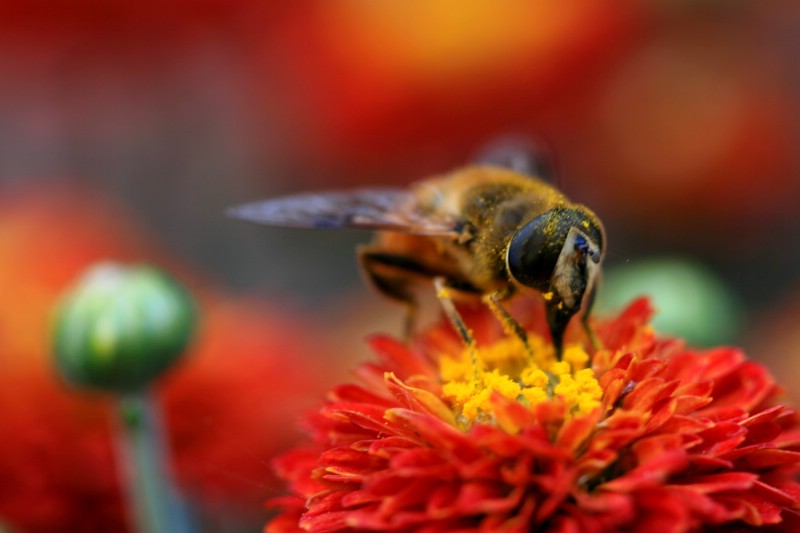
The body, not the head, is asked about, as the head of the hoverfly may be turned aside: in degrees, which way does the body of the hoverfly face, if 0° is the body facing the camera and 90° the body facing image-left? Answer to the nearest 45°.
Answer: approximately 315°

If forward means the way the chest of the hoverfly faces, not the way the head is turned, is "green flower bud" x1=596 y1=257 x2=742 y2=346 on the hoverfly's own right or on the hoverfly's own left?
on the hoverfly's own left

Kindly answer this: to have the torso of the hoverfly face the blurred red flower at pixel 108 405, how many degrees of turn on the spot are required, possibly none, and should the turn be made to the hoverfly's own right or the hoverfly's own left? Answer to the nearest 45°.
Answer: approximately 180°

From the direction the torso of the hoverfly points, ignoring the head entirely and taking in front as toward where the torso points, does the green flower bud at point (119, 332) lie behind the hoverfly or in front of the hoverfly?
behind
